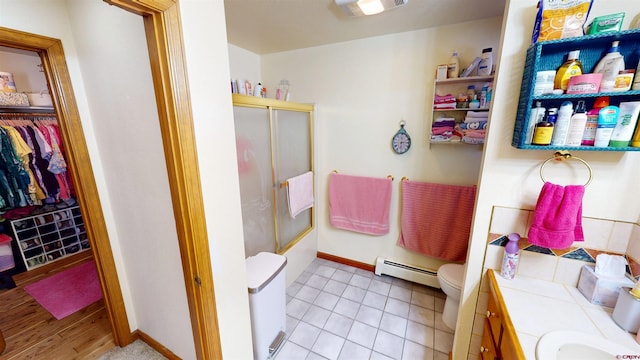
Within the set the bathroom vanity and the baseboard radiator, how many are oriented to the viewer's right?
0

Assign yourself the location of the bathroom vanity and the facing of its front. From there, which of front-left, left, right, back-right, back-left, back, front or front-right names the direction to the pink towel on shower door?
front

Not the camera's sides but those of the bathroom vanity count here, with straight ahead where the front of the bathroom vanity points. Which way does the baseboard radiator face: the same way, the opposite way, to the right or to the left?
to the left

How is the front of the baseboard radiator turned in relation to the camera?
facing the viewer and to the left of the viewer

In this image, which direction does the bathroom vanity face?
to the viewer's left

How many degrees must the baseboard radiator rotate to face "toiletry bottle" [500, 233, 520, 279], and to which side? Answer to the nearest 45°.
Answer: approximately 90° to its left

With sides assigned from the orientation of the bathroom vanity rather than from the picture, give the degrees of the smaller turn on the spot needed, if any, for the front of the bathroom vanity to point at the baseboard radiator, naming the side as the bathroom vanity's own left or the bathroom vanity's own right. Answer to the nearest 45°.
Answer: approximately 45° to the bathroom vanity's own right

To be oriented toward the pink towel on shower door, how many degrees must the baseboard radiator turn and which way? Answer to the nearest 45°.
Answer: approximately 45° to its right

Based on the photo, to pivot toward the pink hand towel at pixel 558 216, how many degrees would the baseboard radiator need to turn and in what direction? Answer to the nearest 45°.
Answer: approximately 90° to its left
